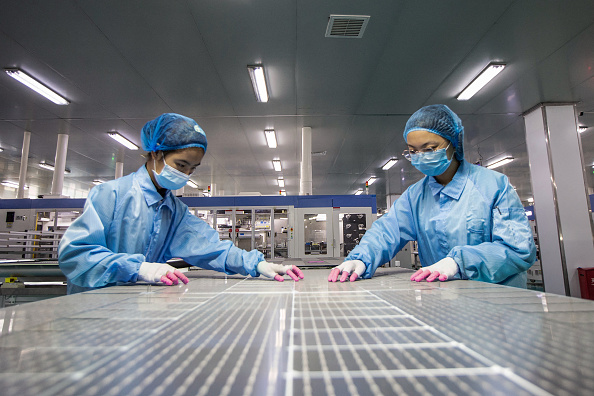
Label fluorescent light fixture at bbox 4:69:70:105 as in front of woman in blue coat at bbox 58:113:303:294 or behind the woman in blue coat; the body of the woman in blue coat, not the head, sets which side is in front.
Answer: behind

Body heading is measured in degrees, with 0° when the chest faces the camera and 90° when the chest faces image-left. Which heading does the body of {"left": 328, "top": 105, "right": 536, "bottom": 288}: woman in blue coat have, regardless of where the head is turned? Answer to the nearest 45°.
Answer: approximately 45°

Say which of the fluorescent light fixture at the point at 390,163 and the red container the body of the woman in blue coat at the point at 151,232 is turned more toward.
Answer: the red container

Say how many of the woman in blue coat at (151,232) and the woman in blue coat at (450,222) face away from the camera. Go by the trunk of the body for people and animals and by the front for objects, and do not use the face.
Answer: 0

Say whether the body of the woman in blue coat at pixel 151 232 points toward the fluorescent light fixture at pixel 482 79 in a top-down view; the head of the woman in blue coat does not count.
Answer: no

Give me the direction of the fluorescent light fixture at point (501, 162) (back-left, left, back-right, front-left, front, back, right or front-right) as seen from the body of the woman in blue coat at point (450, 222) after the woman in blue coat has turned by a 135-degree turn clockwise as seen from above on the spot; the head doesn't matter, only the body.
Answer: front

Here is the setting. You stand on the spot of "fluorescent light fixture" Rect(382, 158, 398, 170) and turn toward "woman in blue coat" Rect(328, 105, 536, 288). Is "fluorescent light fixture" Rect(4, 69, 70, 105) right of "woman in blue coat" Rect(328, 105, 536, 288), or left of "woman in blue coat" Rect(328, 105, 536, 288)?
right

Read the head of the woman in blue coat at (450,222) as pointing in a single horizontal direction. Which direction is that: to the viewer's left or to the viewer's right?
to the viewer's left

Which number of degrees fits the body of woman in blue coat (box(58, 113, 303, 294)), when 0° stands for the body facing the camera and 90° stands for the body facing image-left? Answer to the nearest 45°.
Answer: approximately 315°

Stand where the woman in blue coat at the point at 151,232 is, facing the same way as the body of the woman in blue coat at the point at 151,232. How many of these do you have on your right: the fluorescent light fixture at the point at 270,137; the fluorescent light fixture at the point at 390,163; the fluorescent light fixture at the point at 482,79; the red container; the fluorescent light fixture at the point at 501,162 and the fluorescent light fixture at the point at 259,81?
0

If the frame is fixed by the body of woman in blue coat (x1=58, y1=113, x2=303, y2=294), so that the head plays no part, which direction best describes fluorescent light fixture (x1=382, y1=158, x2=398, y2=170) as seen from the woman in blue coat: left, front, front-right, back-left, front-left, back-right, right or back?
left

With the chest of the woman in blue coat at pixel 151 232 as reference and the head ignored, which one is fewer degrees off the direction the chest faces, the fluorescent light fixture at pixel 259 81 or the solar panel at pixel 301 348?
the solar panel

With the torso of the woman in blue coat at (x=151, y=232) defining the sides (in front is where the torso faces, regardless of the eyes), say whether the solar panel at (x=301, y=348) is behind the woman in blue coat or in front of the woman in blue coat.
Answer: in front

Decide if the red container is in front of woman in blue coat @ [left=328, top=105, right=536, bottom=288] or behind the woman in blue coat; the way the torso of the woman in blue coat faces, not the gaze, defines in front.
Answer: behind
